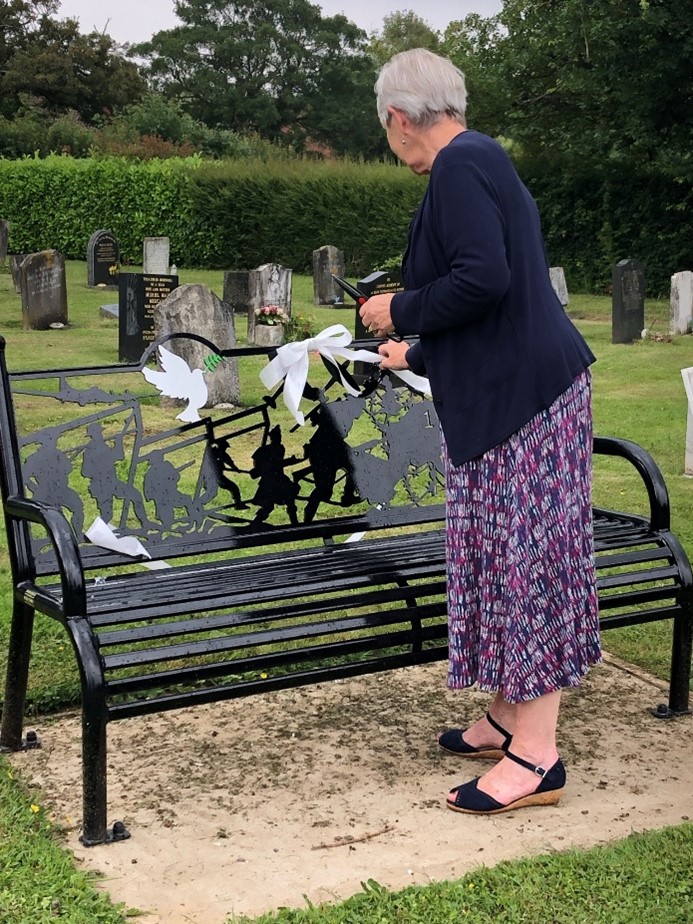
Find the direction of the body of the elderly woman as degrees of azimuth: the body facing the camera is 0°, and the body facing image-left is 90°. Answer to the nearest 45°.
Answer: approximately 90°

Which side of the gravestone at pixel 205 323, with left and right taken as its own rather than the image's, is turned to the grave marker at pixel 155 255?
back

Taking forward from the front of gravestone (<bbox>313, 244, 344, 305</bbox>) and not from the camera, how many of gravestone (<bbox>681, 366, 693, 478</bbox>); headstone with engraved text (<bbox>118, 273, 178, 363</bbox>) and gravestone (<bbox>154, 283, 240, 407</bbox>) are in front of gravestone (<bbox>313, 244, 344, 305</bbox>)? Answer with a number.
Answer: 3

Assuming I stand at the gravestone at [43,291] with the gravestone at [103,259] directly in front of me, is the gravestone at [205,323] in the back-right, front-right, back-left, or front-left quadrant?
back-right

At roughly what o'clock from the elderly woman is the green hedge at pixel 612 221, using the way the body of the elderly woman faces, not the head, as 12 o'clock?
The green hedge is roughly at 3 o'clock from the elderly woman.

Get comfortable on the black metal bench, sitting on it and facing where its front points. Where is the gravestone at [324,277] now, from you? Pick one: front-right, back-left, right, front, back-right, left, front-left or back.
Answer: back-left

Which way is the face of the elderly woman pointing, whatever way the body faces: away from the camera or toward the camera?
away from the camera
